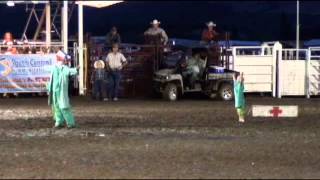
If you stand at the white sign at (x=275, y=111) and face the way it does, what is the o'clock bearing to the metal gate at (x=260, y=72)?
The metal gate is roughly at 6 o'clock from the white sign.

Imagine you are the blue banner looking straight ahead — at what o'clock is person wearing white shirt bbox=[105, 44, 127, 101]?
The person wearing white shirt is roughly at 10 o'clock from the blue banner.

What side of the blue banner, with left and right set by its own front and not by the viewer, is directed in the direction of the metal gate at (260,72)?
left

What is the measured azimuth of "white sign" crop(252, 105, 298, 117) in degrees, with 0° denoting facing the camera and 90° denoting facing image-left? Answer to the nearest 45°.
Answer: approximately 0°

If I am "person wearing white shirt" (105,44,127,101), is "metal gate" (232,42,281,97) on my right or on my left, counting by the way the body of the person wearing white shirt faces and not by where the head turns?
on my left

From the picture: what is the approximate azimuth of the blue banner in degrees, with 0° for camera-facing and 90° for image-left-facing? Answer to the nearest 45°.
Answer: approximately 0°

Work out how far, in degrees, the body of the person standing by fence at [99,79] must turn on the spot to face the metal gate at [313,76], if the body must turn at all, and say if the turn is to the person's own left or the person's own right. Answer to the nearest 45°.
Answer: approximately 90° to the person's own left
